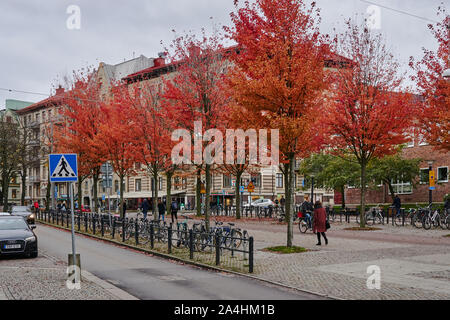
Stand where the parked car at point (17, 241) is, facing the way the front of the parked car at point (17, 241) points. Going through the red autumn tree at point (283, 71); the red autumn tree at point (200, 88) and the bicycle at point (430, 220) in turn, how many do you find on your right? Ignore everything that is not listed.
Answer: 0

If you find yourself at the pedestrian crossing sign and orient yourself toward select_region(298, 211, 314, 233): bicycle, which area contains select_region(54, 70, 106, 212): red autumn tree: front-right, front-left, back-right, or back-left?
front-left

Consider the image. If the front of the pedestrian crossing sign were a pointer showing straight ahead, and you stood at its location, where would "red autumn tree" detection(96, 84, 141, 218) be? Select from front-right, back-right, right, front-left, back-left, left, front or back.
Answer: back

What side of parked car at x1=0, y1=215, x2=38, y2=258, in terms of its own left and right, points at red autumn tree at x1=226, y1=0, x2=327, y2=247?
left

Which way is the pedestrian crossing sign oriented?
toward the camera

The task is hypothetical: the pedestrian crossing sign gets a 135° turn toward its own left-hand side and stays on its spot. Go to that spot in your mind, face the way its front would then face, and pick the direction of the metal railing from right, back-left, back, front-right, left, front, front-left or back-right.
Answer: front

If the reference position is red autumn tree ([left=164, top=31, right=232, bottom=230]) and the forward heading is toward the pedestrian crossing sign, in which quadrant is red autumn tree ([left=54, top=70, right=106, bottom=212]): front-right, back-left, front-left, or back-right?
back-right

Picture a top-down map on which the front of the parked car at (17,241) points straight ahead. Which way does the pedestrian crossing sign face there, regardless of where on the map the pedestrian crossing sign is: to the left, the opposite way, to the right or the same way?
the same way

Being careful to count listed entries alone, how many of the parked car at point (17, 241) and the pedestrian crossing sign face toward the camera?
2

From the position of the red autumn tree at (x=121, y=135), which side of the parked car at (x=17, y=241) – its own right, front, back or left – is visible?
back
